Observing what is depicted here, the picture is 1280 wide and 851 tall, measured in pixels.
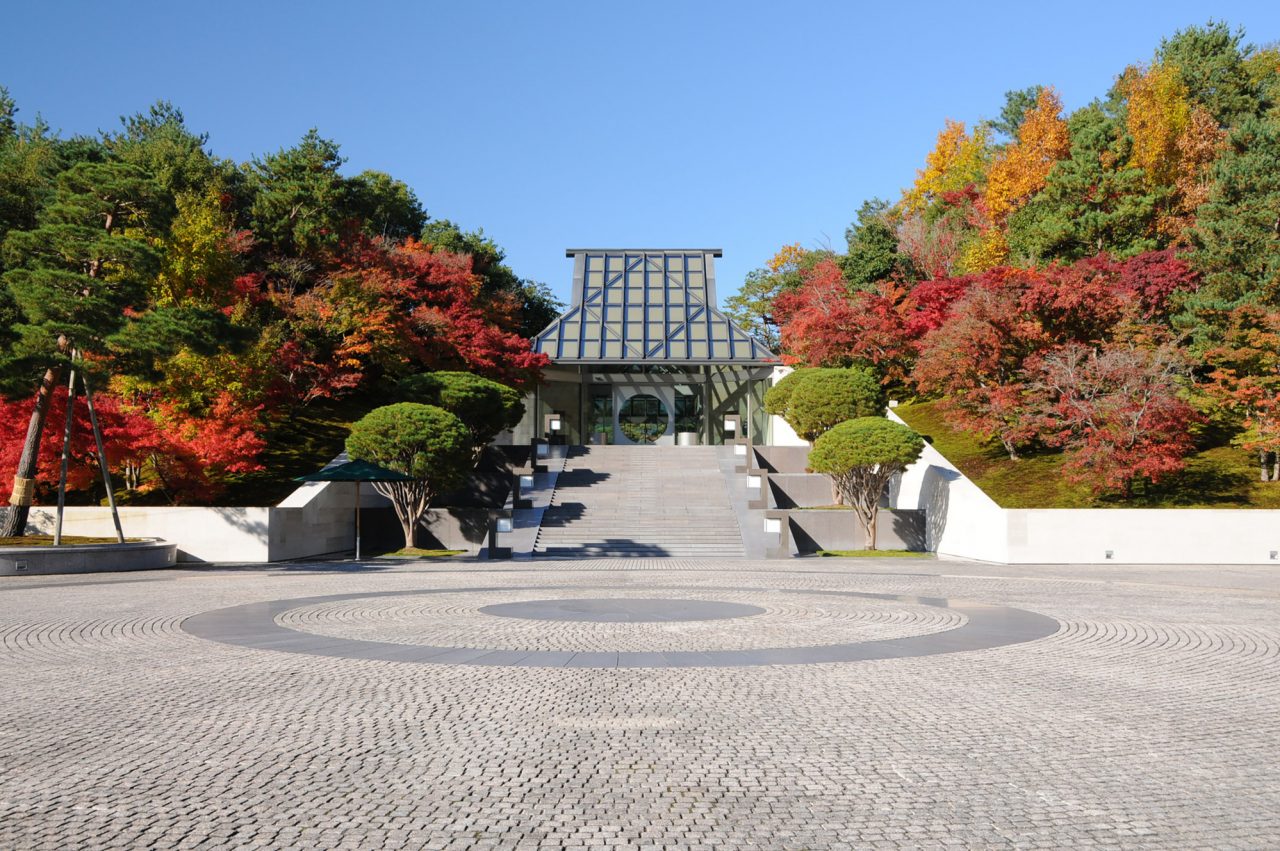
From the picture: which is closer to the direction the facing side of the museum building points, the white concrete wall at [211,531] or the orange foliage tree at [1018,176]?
the white concrete wall

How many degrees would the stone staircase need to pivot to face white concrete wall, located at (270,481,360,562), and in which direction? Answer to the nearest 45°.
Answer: approximately 45° to its right

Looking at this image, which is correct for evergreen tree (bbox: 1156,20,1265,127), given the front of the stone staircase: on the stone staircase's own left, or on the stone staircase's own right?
on the stone staircase's own left

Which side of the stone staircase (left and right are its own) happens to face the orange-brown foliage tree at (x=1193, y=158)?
left

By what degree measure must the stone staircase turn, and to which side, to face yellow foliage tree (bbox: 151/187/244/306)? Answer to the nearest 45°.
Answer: approximately 90° to its right

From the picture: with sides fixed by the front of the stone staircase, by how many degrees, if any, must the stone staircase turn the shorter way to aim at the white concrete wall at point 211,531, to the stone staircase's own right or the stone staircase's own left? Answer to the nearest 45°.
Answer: approximately 45° to the stone staircase's own right

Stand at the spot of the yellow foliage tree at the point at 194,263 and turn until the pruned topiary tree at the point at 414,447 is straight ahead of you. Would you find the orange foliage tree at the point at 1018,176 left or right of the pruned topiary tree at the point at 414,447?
left

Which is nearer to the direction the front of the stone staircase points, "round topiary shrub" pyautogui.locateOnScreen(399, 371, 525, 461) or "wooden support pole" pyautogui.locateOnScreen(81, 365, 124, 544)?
the wooden support pole

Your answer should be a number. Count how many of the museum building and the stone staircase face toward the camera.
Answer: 2

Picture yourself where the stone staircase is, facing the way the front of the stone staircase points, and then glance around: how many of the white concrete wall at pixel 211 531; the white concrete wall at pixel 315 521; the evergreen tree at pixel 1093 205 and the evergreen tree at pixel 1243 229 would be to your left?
2

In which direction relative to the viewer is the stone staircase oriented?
toward the camera

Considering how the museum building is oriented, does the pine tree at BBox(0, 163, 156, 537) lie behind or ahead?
ahead

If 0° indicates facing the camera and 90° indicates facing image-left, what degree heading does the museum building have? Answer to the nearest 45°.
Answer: approximately 0°

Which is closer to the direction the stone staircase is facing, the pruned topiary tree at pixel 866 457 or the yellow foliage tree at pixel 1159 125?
the pruned topiary tree

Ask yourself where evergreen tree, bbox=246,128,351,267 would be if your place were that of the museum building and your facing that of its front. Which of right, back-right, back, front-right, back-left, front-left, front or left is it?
front-right
